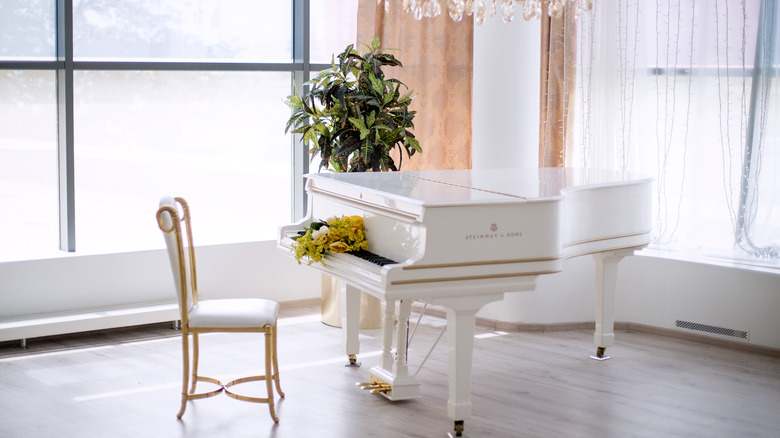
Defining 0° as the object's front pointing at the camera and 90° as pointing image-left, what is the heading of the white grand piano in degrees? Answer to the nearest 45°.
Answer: approximately 45°

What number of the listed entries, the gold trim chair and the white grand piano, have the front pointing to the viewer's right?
1

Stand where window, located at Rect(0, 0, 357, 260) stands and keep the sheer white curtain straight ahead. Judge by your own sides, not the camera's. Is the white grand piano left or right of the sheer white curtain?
right

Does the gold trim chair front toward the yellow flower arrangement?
yes

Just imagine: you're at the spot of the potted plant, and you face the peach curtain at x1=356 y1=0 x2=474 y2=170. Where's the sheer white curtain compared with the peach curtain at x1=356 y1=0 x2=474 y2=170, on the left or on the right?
right

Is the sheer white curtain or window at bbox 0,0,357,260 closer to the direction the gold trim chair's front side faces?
the sheer white curtain

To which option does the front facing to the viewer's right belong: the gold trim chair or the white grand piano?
the gold trim chair

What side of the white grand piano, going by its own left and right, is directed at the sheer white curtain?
back

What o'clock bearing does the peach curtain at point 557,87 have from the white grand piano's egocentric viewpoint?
The peach curtain is roughly at 5 o'clock from the white grand piano.

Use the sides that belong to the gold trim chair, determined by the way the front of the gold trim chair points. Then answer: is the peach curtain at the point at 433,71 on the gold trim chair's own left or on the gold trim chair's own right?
on the gold trim chair's own left

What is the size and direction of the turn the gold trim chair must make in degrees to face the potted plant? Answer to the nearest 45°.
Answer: approximately 45° to its left

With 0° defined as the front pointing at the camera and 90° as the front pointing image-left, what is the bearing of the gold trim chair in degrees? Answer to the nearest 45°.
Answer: approximately 270°

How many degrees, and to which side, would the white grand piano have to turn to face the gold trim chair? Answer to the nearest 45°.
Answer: approximately 45° to its right
